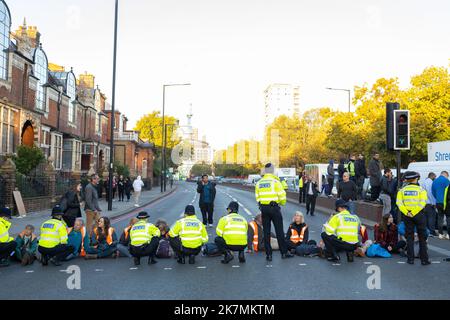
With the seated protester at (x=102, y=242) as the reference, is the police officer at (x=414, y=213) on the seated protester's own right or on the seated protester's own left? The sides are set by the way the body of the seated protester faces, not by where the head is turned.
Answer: on the seated protester's own left

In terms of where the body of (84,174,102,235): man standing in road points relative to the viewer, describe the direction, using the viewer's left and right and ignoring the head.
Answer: facing to the right of the viewer

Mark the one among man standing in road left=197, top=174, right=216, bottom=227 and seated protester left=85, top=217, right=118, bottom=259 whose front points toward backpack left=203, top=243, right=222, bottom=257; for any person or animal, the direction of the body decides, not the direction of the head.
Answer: the man standing in road

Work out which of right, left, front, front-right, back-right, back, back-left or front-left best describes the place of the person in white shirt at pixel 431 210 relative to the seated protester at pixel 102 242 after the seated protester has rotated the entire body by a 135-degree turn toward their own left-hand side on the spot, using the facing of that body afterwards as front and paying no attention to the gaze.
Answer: front

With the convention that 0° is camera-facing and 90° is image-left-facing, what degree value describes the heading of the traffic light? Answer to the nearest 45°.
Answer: approximately 0°

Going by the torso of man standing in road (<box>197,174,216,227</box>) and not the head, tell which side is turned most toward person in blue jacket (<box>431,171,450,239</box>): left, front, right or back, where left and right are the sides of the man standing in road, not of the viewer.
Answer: left

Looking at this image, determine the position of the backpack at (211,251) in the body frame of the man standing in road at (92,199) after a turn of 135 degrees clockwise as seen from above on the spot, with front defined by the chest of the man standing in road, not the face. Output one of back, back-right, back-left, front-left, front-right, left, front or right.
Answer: left
